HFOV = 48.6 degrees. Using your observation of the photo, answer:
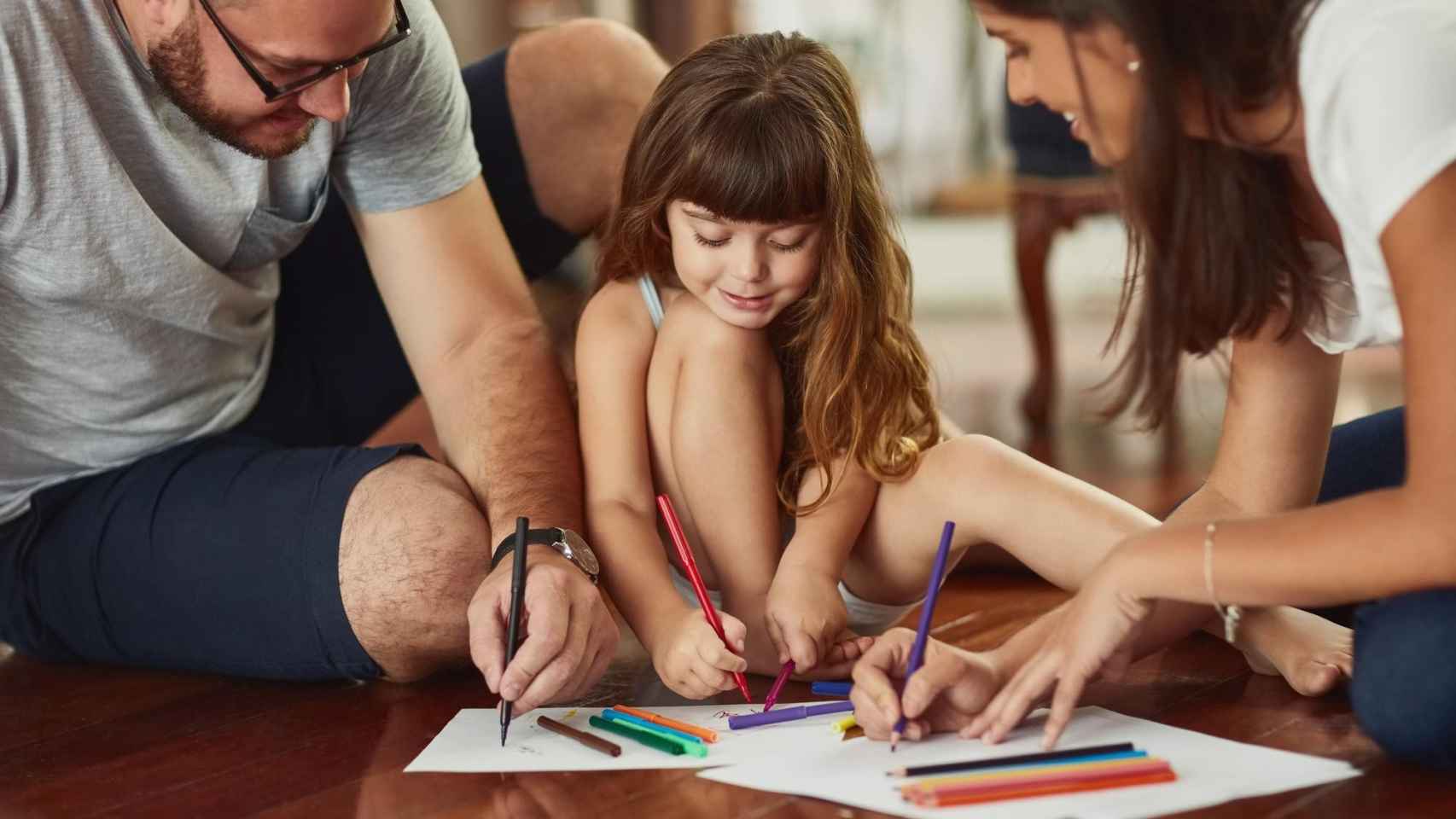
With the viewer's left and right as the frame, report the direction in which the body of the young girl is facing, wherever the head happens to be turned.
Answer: facing the viewer

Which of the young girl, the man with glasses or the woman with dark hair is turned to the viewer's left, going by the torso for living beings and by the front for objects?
the woman with dark hair

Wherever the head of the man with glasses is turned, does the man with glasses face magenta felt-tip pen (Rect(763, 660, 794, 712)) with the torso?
yes

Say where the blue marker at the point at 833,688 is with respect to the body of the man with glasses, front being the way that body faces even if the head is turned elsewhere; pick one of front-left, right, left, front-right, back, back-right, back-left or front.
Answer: front

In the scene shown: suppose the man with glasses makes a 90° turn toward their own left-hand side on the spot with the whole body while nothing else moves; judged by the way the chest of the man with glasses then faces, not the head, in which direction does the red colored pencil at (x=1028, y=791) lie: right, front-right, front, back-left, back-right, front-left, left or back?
right

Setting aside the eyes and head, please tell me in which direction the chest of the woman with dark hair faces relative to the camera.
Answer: to the viewer's left

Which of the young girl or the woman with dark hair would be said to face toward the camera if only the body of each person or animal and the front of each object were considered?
the young girl

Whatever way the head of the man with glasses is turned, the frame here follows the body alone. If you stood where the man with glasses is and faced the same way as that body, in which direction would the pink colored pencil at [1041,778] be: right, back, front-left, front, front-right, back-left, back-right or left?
front

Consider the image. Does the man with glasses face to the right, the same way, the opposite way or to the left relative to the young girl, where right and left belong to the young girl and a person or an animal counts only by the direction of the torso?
to the left

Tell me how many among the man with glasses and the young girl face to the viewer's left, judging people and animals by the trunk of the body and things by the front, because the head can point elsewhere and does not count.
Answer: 0

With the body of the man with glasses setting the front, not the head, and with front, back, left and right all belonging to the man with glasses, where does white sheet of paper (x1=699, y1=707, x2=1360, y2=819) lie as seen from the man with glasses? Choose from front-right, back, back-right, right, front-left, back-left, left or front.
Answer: front
